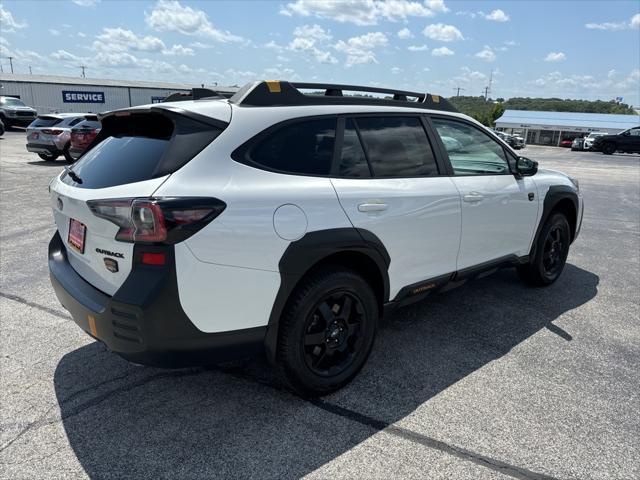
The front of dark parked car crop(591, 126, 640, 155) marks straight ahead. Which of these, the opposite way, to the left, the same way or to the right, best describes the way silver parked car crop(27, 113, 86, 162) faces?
to the right

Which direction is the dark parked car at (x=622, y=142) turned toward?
to the viewer's left

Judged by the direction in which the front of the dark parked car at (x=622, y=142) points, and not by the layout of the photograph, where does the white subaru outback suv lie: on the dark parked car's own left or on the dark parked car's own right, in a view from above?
on the dark parked car's own left

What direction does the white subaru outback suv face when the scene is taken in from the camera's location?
facing away from the viewer and to the right of the viewer

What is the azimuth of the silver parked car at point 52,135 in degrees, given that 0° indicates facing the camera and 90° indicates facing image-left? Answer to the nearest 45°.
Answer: approximately 225°

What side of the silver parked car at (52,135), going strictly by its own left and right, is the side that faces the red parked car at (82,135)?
right

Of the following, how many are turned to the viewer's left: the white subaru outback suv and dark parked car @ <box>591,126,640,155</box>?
1

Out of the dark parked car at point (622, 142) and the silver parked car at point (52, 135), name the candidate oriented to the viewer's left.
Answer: the dark parked car

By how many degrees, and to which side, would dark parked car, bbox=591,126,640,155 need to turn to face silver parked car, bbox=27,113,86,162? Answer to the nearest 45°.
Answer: approximately 45° to its left

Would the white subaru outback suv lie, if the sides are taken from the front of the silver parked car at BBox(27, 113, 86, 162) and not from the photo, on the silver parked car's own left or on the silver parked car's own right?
on the silver parked car's own right
